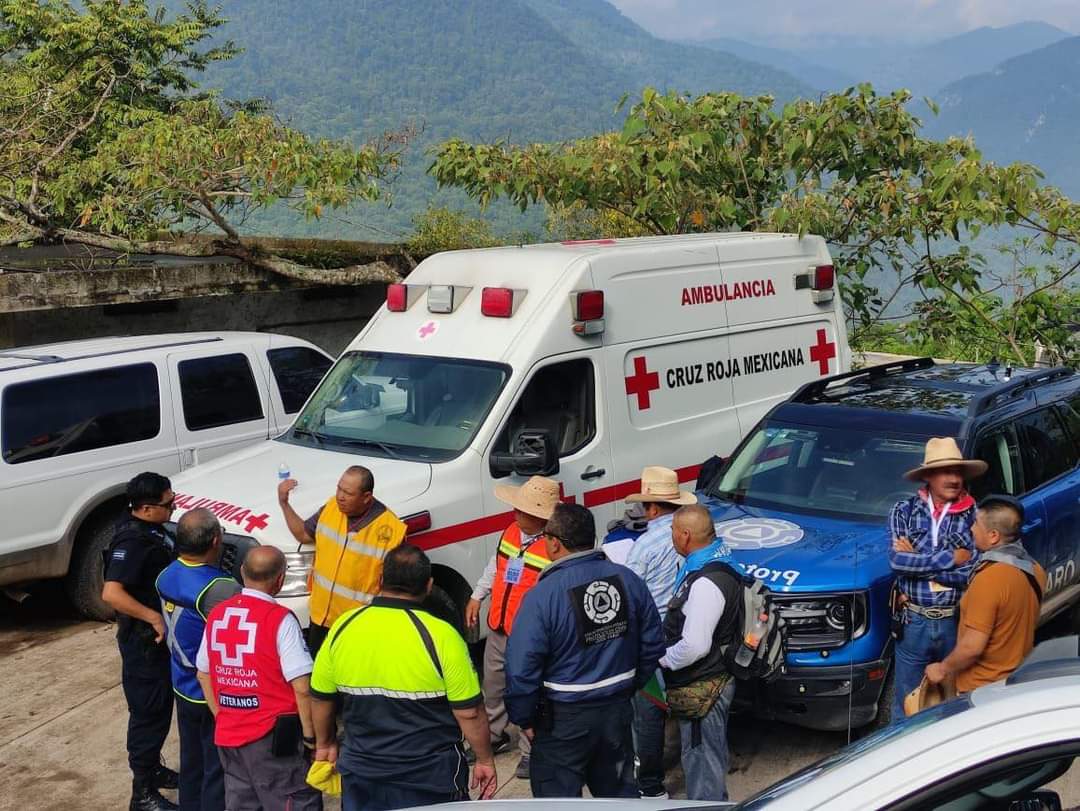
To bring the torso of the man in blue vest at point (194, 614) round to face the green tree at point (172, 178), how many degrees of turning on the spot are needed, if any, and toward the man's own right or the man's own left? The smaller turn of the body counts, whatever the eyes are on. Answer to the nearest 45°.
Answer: approximately 45° to the man's own left

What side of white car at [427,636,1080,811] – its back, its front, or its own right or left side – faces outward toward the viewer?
left

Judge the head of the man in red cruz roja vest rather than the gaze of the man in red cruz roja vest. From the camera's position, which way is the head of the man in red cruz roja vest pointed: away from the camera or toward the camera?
away from the camera

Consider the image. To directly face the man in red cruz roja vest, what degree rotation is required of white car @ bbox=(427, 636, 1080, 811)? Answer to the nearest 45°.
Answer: approximately 45° to its right

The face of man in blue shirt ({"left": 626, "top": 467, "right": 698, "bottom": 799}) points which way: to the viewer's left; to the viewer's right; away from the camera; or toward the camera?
to the viewer's left

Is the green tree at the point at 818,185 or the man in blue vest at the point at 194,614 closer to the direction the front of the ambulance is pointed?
the man in blue vest

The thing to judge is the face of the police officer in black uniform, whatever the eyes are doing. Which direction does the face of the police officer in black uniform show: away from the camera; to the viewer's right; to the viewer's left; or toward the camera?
to the viewer's right

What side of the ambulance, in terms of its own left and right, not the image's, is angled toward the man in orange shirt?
left

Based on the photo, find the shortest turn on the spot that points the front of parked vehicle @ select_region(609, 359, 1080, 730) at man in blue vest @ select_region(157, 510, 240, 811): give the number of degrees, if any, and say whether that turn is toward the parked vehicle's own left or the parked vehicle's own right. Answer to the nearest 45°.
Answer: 0° — it already faces them

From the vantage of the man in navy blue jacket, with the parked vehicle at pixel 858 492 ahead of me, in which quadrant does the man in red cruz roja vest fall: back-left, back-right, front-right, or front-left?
back-left

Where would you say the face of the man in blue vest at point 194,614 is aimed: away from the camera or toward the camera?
away from the camera
